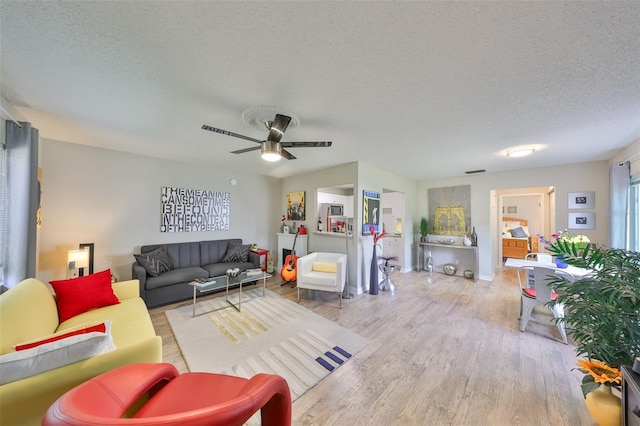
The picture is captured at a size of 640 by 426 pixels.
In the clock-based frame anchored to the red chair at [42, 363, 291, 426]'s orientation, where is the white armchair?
The white armchair is roughly at 12 o'clock from the red chair.

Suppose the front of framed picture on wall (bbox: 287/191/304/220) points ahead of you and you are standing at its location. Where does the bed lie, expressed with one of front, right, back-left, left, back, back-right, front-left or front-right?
back-left

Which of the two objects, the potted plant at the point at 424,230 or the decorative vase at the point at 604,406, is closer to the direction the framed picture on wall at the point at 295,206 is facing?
the decorative vase

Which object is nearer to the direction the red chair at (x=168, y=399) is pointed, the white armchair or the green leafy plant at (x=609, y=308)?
the white armchair

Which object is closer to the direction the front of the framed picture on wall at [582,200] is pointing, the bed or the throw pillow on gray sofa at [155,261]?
the throw pillow on gray sofa

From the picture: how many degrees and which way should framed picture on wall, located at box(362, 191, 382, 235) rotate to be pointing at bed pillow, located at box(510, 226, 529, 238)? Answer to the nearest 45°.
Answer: approximately 90° to its left

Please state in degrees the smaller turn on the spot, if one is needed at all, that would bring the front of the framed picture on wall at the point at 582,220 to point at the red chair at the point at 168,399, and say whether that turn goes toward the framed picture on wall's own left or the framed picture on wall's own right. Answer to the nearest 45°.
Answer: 0° — it already faces it

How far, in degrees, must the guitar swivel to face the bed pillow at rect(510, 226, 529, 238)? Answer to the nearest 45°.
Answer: approximately 90° to its left

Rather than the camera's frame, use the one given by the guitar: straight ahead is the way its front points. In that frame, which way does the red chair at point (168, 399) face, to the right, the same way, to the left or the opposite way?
the opposite way
